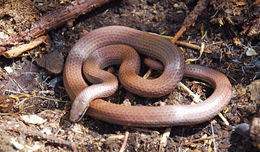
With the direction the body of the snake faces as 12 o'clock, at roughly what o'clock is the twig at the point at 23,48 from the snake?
The twig is roughly at 2 o'clock from the snake.

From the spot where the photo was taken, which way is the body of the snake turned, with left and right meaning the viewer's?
facing the viewer and to the left of the viewer
